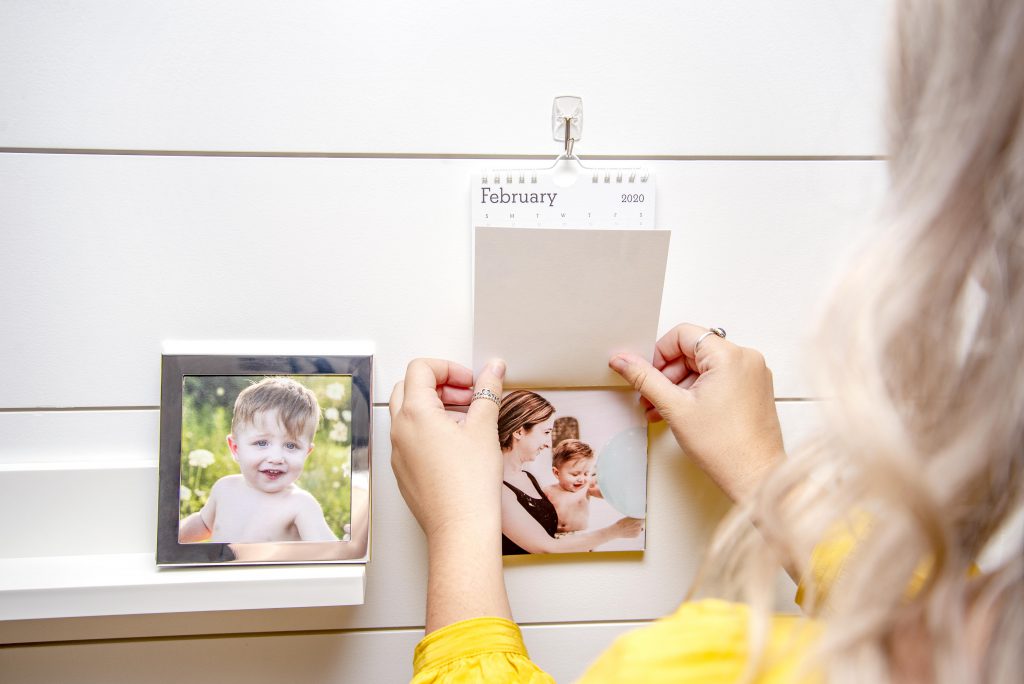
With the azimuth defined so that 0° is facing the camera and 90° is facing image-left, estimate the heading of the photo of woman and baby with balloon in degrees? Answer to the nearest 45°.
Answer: approximately 0°
